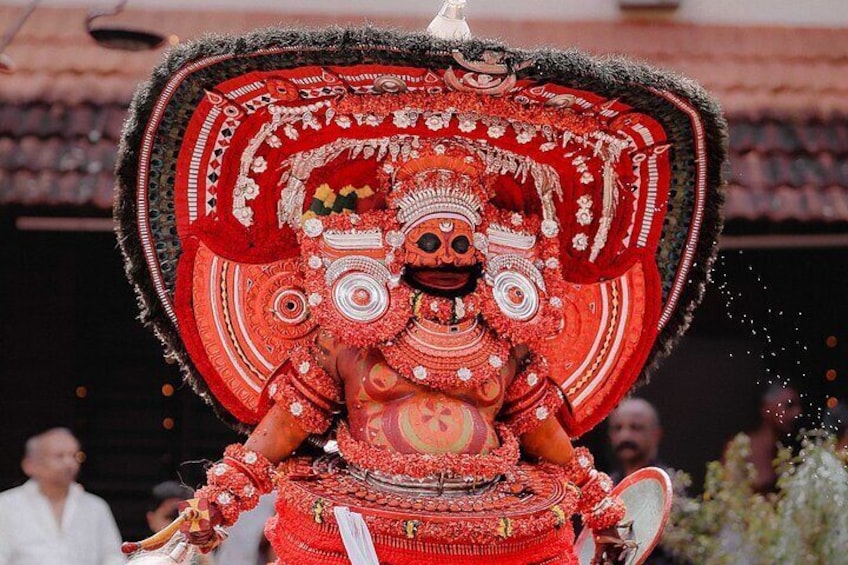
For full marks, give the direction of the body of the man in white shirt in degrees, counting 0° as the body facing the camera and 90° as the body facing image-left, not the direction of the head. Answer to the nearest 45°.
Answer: approximately 315°

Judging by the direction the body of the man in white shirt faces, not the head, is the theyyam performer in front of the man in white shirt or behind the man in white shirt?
in front

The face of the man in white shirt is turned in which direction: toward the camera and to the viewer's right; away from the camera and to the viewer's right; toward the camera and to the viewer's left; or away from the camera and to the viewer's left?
toward the camera and to the viewer's right

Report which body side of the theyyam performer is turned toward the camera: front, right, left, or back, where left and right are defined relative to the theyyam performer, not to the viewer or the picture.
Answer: front

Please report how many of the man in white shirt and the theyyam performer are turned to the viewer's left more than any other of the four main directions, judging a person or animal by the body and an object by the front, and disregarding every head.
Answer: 0

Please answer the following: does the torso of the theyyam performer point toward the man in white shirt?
no
